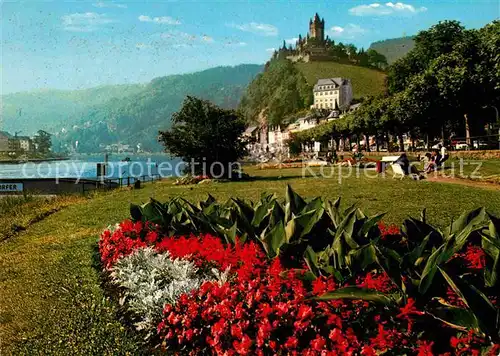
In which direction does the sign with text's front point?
toward the camera

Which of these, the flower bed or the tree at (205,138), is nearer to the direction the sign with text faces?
the flower bed

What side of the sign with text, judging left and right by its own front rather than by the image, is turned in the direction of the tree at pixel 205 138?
left

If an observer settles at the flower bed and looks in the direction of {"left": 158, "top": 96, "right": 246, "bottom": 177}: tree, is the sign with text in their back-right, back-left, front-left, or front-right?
front-left

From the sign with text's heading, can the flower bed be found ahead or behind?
ahead
